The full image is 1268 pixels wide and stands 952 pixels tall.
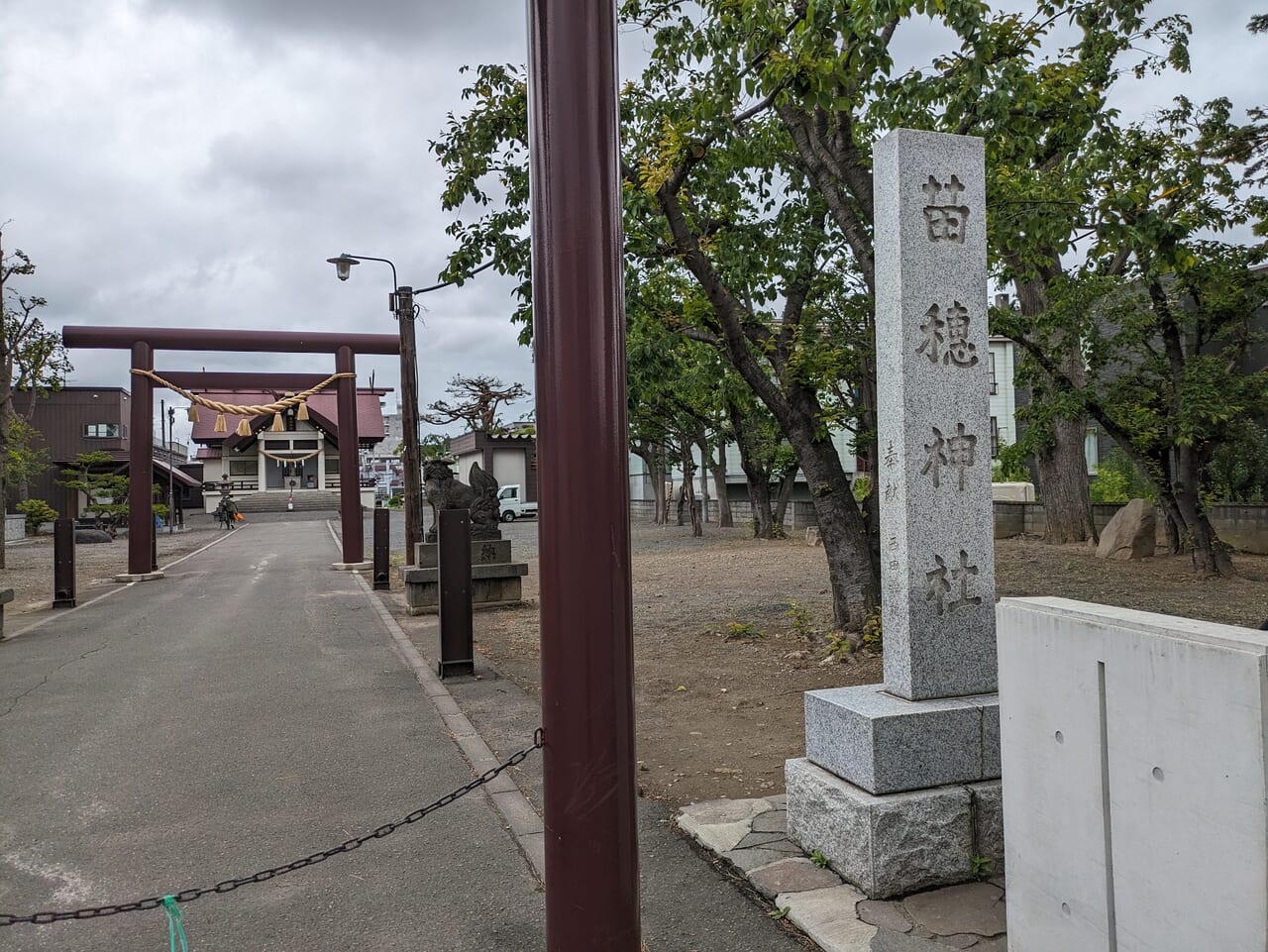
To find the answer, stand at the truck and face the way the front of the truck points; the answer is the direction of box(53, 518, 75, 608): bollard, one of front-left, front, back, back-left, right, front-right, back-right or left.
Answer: left

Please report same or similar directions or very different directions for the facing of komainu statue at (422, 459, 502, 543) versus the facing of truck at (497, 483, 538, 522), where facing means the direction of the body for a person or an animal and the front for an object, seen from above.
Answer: same or similar directions

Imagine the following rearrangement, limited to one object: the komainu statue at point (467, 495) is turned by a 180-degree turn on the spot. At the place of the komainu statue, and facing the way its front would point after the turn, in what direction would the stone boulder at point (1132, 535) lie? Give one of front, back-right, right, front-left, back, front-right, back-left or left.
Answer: front

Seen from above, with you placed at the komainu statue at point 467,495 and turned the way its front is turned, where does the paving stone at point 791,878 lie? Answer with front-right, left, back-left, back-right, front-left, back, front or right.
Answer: left

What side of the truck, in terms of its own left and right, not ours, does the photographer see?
left

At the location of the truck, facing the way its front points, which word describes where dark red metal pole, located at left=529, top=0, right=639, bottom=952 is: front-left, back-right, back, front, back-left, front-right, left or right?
left

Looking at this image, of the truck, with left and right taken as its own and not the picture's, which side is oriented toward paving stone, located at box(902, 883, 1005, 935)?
left

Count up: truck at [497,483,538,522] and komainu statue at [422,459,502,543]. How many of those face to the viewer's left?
2

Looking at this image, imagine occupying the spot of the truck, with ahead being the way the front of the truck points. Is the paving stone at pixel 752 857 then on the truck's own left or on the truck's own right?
on the truck's own left

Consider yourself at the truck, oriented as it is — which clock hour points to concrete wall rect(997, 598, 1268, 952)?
The concrete wall is roughly at 9 o'clock from the truck.

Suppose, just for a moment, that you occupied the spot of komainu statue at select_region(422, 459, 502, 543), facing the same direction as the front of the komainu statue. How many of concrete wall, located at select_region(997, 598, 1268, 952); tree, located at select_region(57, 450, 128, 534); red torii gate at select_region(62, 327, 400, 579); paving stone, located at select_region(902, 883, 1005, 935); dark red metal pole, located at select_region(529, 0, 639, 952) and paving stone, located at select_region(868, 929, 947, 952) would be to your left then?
4

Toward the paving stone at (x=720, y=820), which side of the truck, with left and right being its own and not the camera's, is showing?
left

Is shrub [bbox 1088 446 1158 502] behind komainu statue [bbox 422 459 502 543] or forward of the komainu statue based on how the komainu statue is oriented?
behind

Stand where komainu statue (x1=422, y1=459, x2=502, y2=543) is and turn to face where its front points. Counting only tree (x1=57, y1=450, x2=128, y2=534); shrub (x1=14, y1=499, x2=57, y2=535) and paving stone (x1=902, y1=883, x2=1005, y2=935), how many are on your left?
1

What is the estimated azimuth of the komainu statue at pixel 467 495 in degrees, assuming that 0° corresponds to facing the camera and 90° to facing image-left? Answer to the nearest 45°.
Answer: approximately 90°
